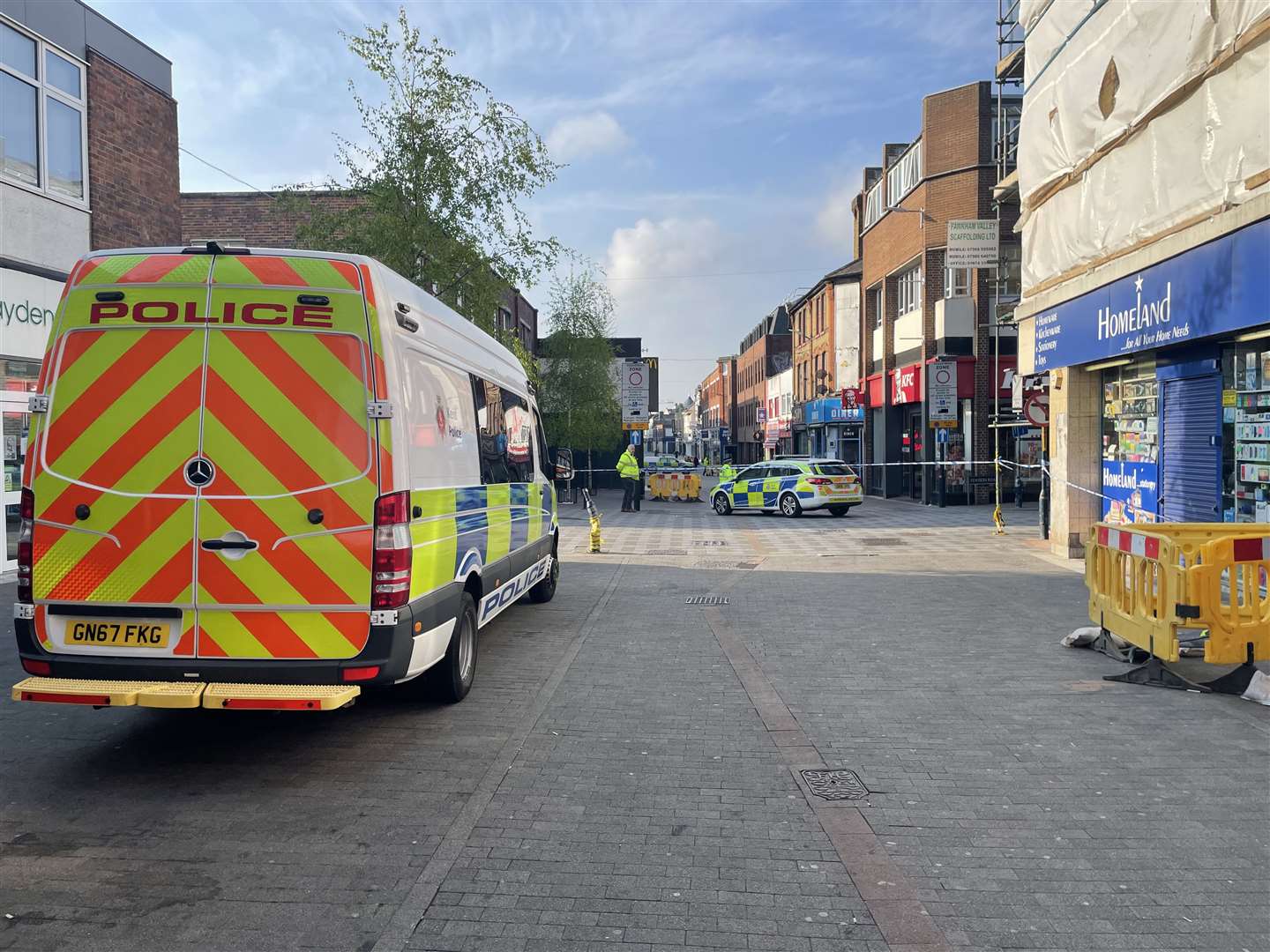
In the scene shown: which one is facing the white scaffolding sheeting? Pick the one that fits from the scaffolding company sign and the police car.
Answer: the scaffolding company sign

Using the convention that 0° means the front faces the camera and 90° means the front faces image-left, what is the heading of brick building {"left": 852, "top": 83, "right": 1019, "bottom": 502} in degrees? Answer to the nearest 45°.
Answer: approximately 45°

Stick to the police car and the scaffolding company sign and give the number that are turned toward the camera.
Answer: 1

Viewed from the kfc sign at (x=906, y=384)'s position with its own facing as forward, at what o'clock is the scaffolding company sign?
The scaffolding company sign is roughly at 10 o'clock from the kfc sign.

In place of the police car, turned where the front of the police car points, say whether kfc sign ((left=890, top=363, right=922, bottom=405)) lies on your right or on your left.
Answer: on your right

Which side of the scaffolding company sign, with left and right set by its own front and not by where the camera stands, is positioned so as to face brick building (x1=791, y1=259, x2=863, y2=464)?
back

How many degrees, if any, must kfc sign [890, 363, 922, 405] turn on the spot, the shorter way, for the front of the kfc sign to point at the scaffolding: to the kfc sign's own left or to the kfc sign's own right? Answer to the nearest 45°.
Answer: approximately 90° to the kfc sign's own left

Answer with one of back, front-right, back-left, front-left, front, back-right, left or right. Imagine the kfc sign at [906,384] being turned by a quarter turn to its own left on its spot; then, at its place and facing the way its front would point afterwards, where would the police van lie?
front-right

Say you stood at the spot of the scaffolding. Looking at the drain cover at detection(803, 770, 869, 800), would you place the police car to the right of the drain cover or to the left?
right

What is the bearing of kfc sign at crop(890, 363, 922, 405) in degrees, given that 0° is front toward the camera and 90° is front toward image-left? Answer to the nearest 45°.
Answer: approximately 45°

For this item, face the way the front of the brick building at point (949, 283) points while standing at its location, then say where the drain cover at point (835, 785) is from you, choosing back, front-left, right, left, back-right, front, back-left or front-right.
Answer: front-left

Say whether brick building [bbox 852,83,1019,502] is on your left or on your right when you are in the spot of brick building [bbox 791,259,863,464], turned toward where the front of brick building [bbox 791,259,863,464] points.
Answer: on your left

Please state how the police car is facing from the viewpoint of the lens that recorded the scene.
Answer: facing away from the viewer and to the left of the viewer
